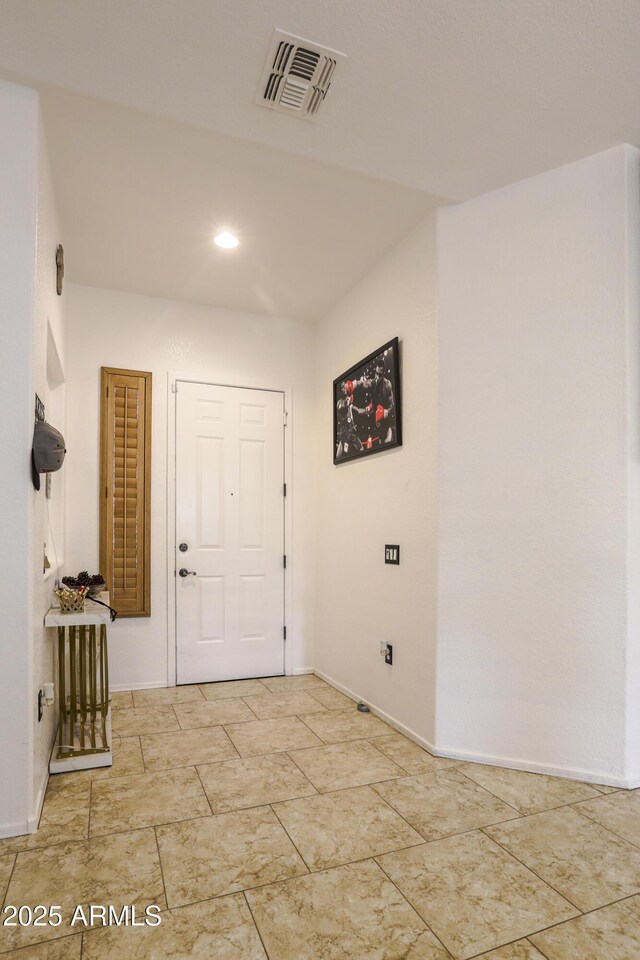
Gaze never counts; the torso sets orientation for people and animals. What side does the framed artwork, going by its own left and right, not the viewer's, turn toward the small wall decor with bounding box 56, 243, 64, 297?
front

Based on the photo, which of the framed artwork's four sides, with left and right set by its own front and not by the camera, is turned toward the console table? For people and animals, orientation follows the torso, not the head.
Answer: front

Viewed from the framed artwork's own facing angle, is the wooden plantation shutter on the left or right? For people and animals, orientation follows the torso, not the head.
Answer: on its right

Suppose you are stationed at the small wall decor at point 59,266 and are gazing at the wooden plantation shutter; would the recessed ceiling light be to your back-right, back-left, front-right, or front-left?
front-right

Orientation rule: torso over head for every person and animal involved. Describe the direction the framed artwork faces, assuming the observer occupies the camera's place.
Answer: facing the viewer and to the left of the viewer

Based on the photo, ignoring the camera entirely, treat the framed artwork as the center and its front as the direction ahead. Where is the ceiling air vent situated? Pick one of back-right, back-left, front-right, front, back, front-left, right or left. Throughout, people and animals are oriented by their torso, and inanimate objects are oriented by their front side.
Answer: front-left

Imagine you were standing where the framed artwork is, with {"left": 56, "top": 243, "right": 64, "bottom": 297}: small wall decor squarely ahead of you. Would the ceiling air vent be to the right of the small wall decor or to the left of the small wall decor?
left

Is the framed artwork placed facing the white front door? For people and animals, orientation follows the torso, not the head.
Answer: no

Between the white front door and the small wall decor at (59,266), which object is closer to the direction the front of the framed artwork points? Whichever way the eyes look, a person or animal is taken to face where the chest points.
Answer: the small wall decor

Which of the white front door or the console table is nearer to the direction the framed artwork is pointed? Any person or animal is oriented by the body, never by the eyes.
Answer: the console table

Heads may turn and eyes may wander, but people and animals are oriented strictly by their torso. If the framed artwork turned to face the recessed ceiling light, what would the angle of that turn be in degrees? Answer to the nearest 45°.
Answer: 0° — it already faces it

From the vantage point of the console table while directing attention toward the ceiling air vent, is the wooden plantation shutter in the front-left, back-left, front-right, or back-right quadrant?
back-left
